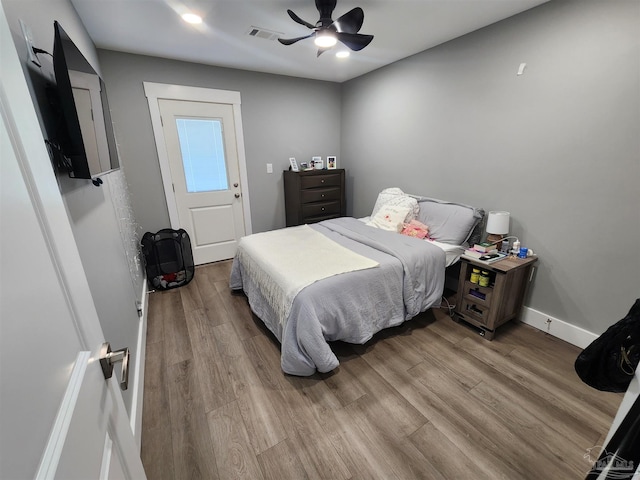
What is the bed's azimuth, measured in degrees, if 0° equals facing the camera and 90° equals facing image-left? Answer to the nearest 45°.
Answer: approximately 45°

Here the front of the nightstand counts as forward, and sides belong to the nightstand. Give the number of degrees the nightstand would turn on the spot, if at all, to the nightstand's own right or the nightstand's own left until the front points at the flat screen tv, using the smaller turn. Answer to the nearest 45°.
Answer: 0° — it already faces it

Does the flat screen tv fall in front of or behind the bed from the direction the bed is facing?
in front

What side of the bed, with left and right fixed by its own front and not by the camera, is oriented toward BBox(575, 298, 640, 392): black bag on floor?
left

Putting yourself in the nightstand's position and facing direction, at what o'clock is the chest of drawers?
The chest of drawers is roughly at 2 o'clock from the nightstand.

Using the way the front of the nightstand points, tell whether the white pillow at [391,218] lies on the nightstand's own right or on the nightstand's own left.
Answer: on the nightstand's own right

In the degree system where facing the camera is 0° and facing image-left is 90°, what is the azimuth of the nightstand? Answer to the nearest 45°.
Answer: approximately 45°

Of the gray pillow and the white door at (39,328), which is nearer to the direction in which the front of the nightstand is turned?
the white door
